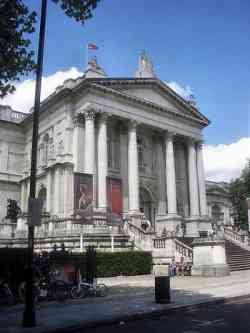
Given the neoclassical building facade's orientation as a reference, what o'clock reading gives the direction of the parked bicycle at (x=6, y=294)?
The parked bicycle is roughly at 2 o'clock from the neoclassical building facade.

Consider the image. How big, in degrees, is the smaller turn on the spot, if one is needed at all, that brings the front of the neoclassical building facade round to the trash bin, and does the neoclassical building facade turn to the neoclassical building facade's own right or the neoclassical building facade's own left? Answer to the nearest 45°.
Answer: approximately 45° to the neoclassical building facade's own right

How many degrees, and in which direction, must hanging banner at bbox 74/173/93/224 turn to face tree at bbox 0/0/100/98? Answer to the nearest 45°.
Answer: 0° — it already faces it

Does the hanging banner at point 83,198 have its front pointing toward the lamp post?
yes

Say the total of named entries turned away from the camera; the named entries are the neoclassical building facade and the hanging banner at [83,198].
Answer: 0

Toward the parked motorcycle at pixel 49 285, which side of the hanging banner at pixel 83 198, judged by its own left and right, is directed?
front

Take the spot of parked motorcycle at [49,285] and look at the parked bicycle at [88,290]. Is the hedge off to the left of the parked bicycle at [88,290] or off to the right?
left

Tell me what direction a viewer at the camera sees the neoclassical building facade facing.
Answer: facing the viewer and to the right of the viewer

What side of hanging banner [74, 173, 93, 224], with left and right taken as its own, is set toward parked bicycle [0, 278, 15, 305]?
front

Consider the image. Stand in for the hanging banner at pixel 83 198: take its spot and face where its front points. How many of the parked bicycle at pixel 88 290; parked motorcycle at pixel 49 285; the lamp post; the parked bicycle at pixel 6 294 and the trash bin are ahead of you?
5

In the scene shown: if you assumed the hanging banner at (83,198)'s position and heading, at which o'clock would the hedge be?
The hedge is roughly at 11 o'clock from the hanging banner.
